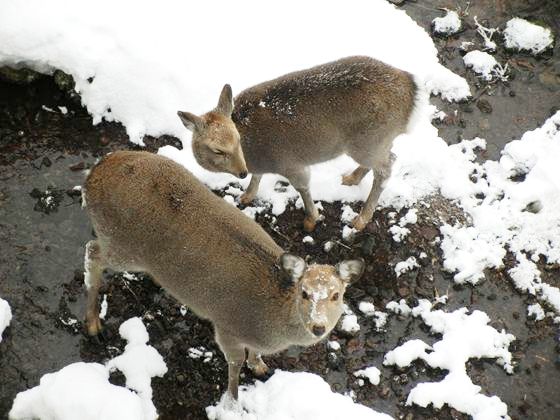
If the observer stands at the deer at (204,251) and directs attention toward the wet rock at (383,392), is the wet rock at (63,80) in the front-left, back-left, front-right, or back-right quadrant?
back-left

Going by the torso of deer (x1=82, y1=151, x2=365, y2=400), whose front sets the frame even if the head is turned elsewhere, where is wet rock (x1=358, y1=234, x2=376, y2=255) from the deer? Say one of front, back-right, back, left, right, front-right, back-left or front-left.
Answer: left

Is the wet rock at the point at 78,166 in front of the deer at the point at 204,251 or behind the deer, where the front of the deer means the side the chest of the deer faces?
behind

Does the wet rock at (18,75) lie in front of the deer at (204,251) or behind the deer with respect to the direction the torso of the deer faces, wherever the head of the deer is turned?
behind

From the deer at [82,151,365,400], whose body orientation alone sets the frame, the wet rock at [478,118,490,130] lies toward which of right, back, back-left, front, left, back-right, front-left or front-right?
left

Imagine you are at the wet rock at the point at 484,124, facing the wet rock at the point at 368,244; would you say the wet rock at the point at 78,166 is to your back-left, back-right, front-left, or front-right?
front-right

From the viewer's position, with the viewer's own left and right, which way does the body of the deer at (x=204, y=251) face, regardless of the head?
facing the viewer and to the right of the viewer

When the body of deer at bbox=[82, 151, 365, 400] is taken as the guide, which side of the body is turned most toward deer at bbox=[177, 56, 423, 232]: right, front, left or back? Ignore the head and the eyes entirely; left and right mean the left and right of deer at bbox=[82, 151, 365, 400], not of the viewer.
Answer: left
